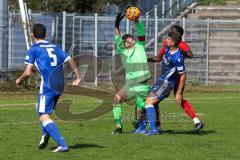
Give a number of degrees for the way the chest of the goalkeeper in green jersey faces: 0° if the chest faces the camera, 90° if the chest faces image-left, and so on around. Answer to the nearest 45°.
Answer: approximately 45°

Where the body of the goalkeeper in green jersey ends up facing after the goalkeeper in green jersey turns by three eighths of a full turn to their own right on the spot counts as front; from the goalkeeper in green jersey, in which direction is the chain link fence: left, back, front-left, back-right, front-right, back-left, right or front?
front
